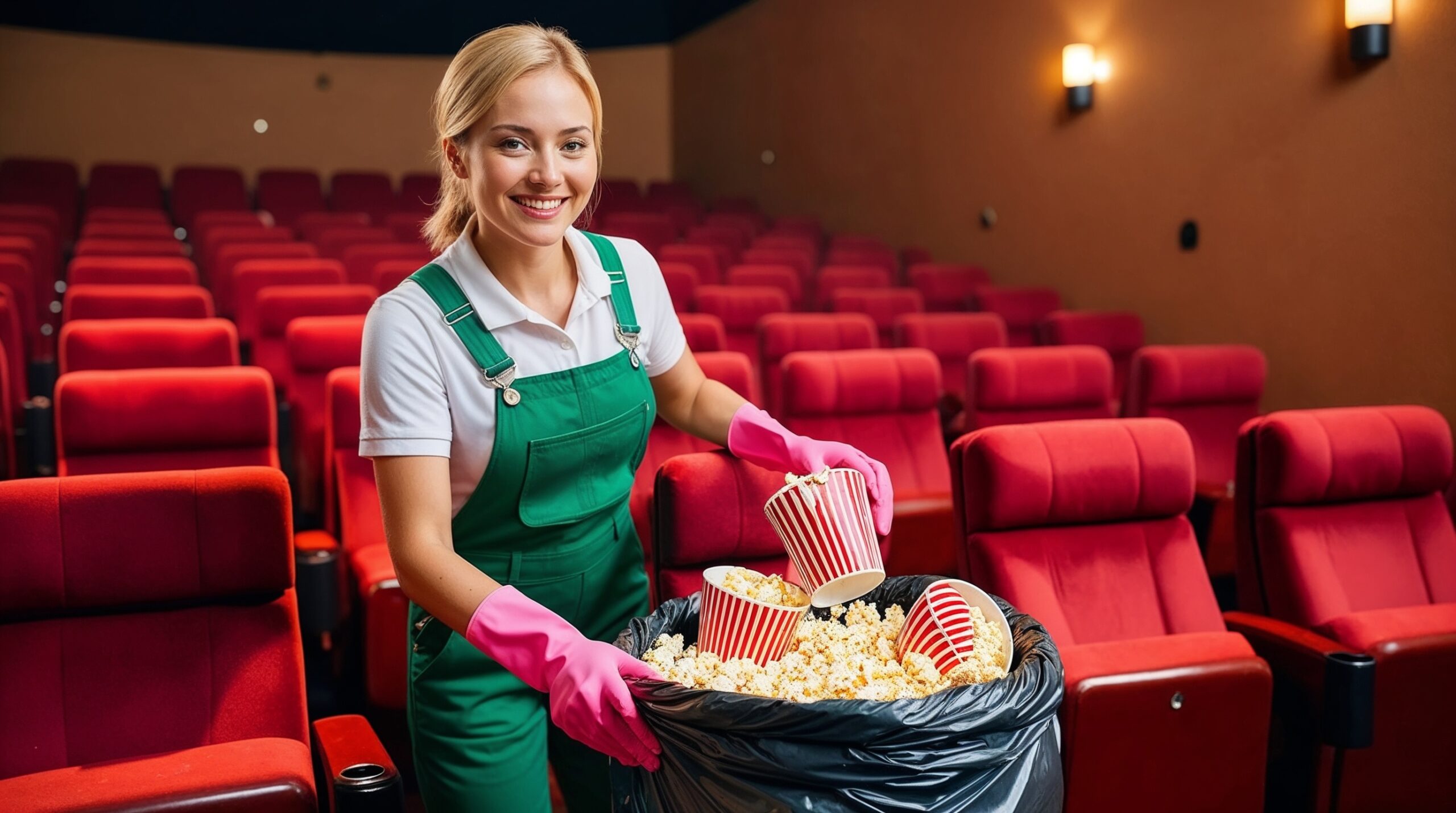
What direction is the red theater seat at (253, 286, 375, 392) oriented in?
toward the camera

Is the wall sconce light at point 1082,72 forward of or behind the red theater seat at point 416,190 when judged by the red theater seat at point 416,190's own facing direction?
forward

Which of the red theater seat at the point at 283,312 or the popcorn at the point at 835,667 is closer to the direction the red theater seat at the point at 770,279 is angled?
the popcorn

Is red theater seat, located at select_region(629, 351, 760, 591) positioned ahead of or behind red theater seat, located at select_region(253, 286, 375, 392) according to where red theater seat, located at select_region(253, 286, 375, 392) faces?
ahead

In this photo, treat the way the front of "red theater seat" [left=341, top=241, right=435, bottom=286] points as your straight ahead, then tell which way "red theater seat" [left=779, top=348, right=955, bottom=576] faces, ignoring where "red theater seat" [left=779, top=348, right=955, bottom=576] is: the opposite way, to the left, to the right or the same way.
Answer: the same way

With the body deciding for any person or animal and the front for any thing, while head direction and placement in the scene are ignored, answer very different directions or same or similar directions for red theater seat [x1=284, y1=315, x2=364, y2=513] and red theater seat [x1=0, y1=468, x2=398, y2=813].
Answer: same or similar directions

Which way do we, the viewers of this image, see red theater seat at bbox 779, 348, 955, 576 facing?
facing the viewer

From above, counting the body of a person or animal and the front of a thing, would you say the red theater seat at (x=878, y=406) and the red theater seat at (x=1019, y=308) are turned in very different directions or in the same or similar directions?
same or similar directions

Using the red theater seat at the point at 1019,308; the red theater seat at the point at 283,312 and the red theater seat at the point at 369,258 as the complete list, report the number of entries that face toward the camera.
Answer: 3

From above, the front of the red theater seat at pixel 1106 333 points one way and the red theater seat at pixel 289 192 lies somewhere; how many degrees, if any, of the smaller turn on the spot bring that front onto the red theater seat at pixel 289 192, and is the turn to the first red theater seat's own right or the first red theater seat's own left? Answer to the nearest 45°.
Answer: approximately 135° to the first red theater seat's own right

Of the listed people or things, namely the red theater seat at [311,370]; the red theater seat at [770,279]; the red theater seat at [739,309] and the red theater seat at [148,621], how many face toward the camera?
4

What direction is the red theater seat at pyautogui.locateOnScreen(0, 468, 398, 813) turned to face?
toward the camera

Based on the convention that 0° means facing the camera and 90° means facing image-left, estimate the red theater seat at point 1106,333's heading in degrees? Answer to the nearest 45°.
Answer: approximately 0°

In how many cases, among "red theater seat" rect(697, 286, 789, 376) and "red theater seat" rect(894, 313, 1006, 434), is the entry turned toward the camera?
2

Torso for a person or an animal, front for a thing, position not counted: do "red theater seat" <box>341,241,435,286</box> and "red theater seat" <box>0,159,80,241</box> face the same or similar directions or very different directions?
same or similar directions

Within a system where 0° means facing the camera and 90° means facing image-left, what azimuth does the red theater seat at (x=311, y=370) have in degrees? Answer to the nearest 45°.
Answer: approximately 0°

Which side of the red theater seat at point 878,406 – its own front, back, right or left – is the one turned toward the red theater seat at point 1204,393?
left

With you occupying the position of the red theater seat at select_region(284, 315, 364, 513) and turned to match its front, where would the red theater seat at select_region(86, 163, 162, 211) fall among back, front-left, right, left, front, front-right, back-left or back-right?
back

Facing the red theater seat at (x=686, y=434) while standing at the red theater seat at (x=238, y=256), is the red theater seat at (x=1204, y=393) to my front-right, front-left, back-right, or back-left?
front-left

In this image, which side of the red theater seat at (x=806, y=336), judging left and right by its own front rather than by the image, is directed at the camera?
front
